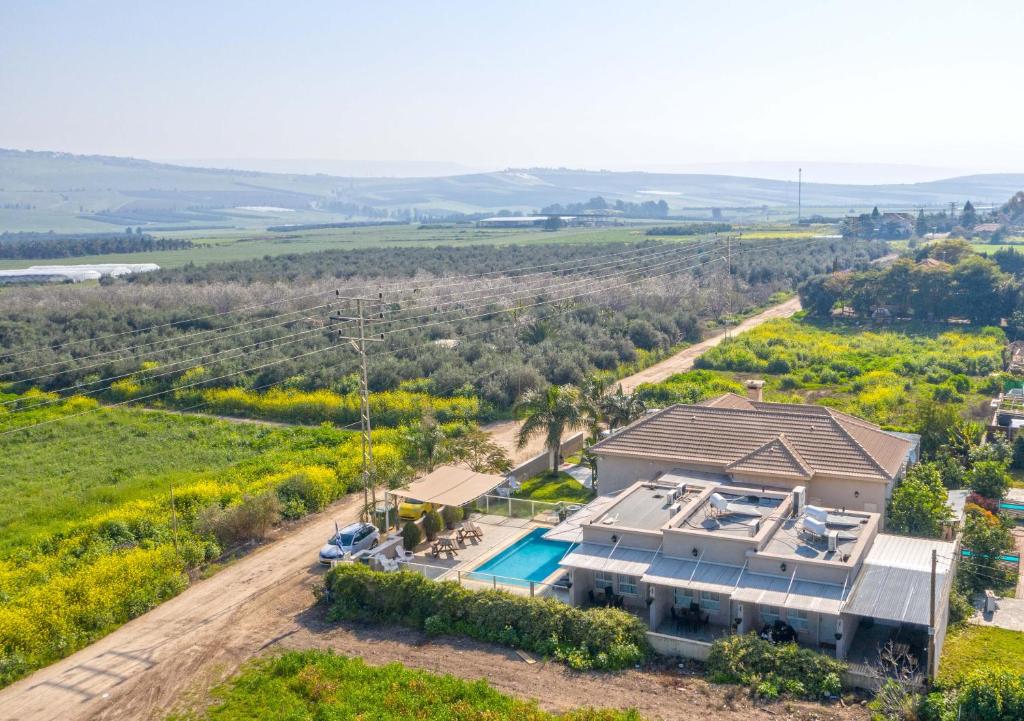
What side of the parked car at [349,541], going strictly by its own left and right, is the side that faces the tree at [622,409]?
back

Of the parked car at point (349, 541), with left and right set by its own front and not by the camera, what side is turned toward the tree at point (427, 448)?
back

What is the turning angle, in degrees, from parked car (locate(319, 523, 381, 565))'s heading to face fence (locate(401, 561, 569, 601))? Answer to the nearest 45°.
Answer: approximately 90° to its left

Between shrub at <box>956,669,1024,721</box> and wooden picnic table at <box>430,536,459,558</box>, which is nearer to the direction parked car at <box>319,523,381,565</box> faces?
the shrub

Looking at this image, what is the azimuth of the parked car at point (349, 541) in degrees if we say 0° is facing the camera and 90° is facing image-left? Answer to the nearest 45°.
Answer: approximately 45°

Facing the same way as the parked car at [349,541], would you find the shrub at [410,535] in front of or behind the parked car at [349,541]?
behind

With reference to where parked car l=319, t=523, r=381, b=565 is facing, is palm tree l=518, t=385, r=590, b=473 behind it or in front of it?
behind

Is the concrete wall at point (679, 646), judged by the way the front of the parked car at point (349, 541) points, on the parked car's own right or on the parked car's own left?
on the parked car's own left

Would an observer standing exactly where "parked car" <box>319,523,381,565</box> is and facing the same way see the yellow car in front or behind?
behind

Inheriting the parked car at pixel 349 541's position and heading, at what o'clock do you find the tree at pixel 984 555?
The tree is roughly at 8 o'clock from the parked car.

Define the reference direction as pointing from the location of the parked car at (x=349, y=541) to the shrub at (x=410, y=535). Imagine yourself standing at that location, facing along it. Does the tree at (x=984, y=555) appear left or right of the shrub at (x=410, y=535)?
right
